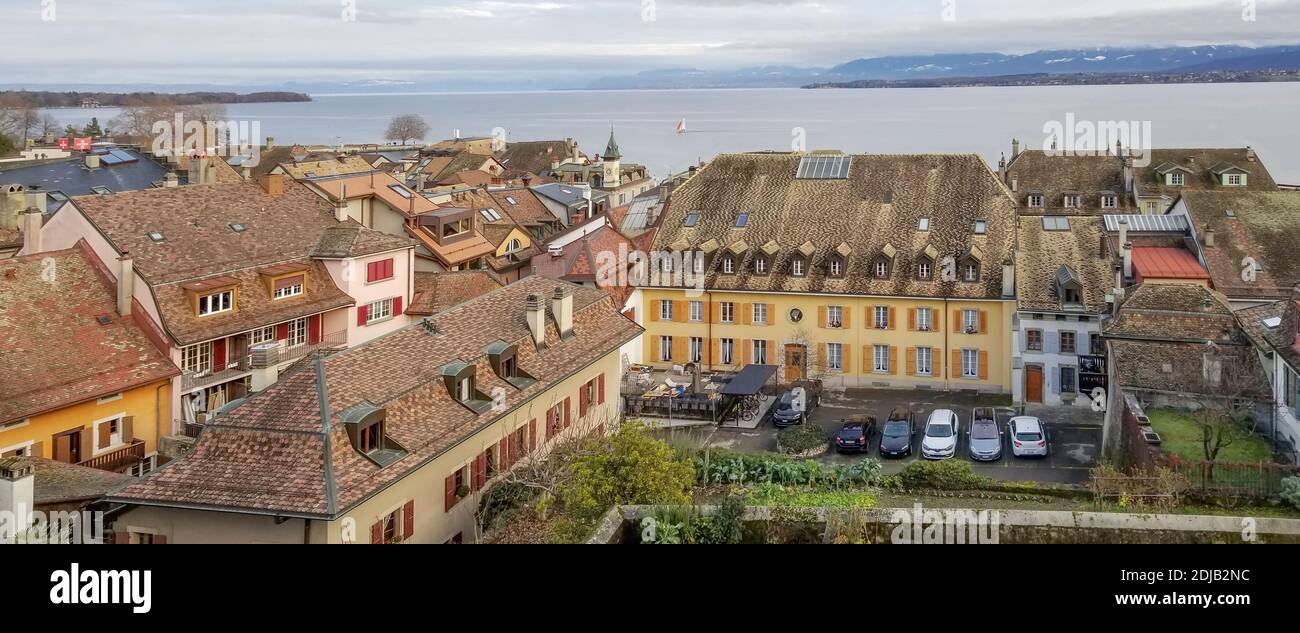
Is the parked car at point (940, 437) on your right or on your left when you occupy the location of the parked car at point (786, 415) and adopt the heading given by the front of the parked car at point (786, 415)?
on your left

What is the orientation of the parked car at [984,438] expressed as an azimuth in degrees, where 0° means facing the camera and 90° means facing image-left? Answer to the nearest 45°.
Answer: approximately 0°

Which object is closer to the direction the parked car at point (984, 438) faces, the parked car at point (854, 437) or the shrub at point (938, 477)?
the shrub

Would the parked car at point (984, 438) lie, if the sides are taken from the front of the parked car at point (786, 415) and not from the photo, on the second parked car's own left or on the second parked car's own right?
on the second parked car's own left

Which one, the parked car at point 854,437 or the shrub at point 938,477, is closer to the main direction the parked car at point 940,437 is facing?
the shrub

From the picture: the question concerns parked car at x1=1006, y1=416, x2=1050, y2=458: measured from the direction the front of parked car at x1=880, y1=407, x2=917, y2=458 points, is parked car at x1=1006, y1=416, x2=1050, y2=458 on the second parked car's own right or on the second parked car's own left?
on the second parked car's own left

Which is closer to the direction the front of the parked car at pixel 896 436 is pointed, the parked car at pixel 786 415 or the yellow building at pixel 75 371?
the yellow building

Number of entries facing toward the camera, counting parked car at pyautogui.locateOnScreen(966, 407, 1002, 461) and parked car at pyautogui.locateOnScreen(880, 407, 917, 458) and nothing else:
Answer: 2
